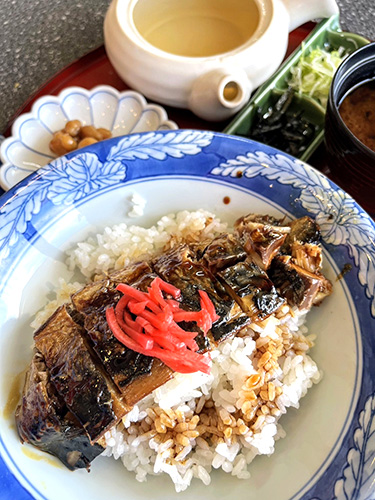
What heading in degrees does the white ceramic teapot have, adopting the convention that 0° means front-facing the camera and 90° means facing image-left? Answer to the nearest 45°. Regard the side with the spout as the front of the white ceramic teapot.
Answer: approximately 0°

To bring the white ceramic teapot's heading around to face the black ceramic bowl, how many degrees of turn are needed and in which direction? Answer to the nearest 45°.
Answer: approximately 45° to its left

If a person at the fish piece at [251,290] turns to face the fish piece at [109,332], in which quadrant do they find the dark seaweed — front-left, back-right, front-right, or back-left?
back-right

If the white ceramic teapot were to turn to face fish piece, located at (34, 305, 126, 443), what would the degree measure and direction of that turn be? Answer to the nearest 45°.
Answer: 0° — it already faces it

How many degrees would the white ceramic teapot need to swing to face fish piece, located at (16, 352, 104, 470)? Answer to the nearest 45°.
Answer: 0° — it already faces it
